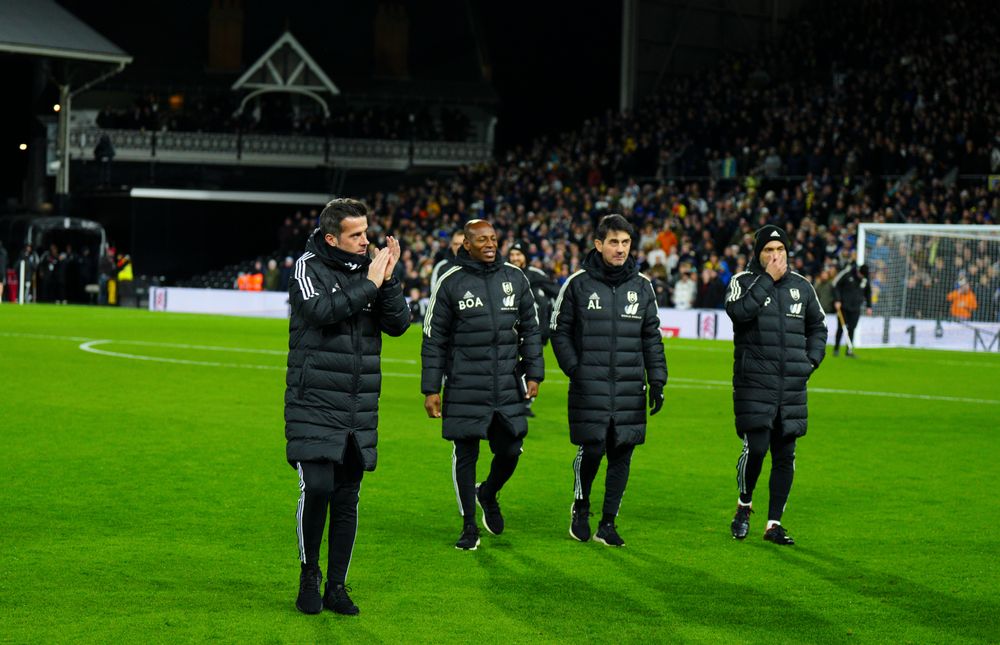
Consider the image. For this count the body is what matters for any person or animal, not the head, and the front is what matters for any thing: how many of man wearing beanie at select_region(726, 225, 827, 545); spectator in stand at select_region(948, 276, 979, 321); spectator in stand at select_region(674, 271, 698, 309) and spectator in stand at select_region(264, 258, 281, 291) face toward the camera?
4

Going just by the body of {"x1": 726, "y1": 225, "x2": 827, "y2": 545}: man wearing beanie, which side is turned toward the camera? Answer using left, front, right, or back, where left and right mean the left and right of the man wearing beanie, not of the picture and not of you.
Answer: front

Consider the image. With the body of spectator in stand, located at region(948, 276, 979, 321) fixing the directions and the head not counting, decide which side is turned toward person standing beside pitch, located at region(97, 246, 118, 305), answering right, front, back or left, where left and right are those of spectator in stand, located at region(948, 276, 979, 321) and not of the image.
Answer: right

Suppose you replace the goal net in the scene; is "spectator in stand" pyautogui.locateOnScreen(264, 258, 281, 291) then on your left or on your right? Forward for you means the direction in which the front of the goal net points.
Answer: on your right

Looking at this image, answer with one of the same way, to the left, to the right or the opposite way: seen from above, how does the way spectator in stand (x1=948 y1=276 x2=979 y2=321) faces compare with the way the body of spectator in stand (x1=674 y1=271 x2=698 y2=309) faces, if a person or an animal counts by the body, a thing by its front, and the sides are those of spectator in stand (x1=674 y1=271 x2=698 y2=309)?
the same way

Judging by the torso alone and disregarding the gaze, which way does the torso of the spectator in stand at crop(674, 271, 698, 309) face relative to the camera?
toward the camera

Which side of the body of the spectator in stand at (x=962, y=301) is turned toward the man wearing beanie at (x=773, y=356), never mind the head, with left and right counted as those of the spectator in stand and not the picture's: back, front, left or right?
front

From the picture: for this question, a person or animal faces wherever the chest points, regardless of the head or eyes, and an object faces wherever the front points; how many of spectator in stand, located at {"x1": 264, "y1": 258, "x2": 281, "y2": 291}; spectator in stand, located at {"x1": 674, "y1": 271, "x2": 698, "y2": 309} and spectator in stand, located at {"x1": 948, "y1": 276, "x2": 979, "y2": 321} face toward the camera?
3

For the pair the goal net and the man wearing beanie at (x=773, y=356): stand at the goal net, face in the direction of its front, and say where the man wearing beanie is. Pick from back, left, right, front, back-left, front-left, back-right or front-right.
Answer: front

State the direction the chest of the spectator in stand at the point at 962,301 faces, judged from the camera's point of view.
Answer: toward the camera

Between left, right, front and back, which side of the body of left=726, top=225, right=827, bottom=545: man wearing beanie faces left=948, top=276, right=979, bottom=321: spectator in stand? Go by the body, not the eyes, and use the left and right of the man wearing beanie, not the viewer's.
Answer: back

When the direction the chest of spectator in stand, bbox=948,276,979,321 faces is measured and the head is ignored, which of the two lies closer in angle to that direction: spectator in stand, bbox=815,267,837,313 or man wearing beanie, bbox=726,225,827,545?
the man wearing beanie

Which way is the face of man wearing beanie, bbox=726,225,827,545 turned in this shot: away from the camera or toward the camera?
toward the camera

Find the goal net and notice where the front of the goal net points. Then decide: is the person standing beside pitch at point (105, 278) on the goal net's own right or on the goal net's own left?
on the goal net's own right

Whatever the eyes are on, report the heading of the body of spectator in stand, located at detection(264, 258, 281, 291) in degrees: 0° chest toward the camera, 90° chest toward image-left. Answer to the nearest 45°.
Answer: approximately 0°
